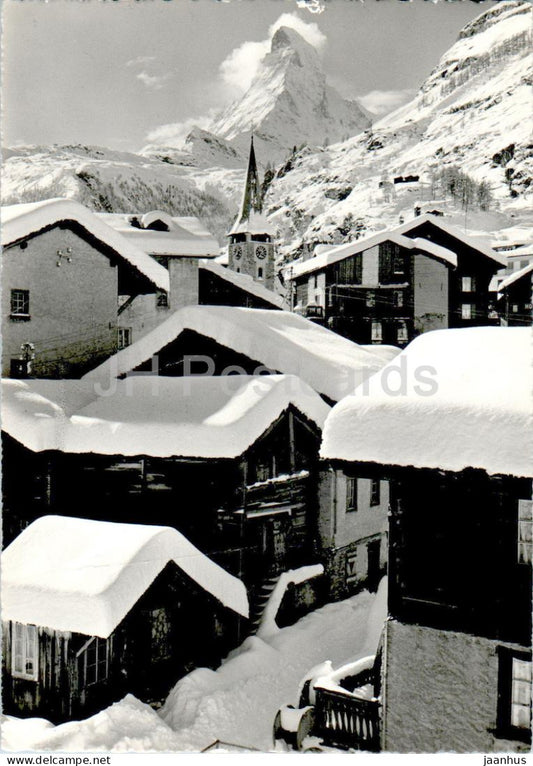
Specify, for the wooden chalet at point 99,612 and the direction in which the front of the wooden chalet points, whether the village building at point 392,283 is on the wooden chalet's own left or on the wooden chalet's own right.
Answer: on the wooden chalet's own left

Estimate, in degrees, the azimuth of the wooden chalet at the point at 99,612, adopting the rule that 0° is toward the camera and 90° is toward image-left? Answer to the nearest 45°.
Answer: approximately 315°

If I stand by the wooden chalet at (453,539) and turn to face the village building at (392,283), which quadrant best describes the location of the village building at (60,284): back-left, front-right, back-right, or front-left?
front-left

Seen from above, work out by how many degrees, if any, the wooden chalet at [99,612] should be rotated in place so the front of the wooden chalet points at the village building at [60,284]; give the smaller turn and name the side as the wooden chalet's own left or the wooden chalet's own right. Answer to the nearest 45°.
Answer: approximately 135° to the wooden chalet's own left

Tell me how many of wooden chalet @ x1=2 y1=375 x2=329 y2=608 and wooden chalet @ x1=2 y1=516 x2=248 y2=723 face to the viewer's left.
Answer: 0

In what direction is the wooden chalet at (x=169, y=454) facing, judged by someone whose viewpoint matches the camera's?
facing the viewer and to the right of the viewer

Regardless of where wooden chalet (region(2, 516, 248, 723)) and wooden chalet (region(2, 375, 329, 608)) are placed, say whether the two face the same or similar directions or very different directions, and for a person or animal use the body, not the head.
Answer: same or similar directions
